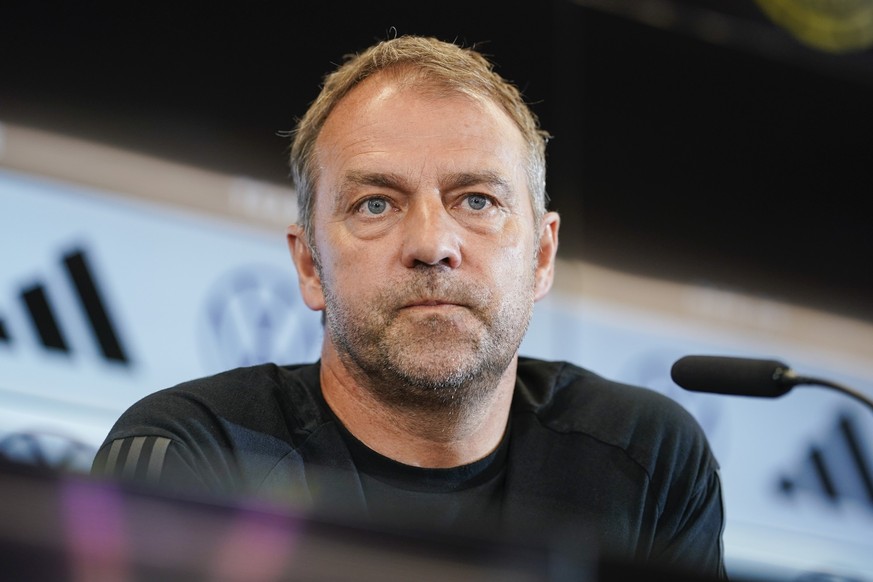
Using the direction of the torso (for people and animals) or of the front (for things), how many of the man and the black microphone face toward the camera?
1

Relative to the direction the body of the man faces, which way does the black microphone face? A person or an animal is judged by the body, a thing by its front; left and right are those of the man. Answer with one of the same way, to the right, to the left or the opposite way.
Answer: to the right

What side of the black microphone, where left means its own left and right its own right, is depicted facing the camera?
left
